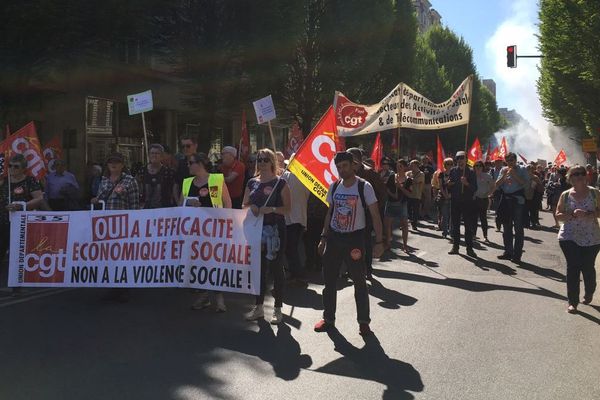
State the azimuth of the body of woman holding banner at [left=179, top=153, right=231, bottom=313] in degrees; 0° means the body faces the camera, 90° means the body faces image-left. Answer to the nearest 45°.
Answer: approximately 45°

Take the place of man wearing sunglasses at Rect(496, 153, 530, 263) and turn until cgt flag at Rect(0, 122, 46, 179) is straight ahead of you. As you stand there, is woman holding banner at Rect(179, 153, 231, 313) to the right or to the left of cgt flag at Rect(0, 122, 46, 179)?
left

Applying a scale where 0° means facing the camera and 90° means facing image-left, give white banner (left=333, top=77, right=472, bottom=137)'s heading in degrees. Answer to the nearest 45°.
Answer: approximately 0°

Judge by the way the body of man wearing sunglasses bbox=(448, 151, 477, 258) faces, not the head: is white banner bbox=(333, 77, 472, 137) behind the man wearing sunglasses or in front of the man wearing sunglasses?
behind

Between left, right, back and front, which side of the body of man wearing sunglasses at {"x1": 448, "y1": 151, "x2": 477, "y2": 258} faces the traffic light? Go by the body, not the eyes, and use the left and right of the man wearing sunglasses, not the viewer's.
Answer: back

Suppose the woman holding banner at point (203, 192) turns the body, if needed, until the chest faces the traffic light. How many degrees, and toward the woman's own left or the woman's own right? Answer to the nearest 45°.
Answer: approximately 180°

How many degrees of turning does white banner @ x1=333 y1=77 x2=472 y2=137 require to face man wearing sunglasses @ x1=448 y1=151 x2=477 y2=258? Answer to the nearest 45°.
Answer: approximately 45° to its left

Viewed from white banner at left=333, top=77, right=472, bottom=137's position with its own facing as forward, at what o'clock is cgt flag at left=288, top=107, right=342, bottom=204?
The cgt flag is roughly at 12 o'clock from the white banner.

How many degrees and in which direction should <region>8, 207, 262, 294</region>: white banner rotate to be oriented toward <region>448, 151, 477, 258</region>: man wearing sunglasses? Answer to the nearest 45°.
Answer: approximately 135° to its left

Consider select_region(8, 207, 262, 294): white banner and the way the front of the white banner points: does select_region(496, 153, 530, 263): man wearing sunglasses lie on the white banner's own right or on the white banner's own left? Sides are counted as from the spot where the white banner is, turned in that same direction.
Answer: on the white banner's own left

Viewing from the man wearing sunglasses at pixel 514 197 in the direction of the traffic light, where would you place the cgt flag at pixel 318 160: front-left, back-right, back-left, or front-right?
back-left

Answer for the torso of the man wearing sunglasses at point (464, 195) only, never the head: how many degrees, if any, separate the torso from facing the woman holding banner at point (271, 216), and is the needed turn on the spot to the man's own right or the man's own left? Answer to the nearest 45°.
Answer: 0° — they already face them

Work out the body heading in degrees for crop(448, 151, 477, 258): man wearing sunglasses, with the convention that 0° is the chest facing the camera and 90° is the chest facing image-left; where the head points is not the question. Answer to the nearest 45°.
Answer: approximately 0°

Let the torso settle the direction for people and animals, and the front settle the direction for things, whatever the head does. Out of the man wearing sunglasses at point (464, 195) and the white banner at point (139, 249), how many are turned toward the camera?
2
